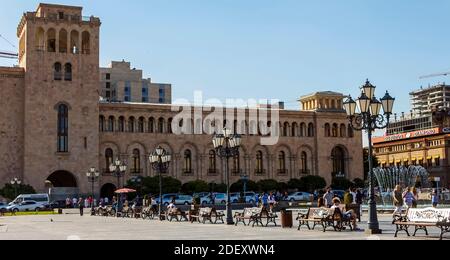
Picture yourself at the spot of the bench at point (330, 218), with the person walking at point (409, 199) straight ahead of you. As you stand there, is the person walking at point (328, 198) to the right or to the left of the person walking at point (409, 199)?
left

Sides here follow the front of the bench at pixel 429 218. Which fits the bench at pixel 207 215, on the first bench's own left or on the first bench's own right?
on the first bench's own right

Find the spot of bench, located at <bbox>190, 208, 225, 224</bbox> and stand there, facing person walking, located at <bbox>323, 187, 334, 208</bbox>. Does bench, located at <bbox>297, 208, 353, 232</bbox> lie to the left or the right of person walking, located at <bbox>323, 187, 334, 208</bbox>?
right

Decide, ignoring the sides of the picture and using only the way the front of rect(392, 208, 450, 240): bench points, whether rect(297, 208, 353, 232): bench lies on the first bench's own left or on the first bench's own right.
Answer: on the first bench's own right

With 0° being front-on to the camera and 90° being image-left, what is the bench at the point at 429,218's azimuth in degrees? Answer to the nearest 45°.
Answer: approximately 45°

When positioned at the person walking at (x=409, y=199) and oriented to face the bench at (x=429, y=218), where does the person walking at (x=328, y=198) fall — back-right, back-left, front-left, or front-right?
back-right

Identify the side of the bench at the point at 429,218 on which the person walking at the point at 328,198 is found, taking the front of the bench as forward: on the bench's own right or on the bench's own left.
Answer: on the bench's own right
